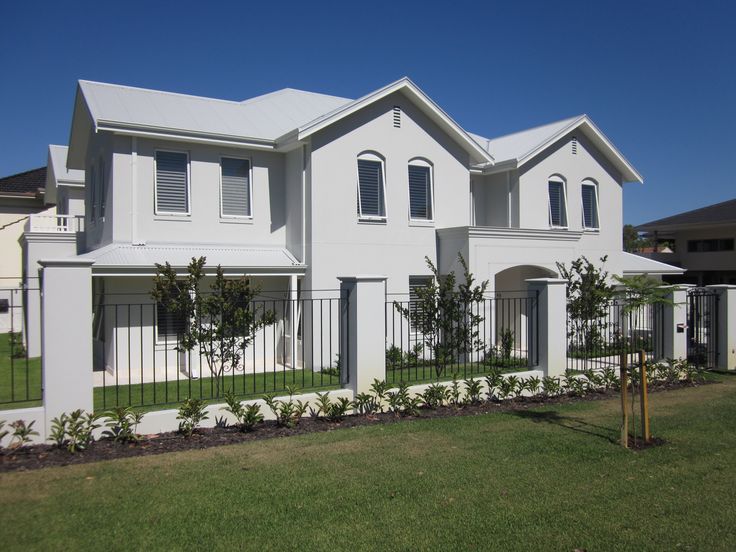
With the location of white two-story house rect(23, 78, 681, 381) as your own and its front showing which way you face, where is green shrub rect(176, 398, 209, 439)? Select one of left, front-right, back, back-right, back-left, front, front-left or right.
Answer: front-right

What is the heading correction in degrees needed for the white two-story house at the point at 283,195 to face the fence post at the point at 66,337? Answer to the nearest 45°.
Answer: approximately 45° to its right

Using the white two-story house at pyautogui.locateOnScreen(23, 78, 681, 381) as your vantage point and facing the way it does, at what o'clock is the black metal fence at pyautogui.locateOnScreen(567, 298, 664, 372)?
The black metal fence is roughly at 11 o'clock from the white two-story house.

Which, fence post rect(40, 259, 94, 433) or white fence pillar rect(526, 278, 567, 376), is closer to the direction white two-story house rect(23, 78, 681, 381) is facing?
the white fence pillar

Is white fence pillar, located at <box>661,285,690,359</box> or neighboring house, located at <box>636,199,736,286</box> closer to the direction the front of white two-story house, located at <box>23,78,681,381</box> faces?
the white fence pillar

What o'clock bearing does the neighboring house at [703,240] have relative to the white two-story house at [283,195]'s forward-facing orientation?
The neighboring house is roughly at 9 o'clock from the white two-story house.

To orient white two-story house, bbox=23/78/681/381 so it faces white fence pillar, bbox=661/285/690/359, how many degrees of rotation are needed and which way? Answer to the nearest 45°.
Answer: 0° — it already faces it

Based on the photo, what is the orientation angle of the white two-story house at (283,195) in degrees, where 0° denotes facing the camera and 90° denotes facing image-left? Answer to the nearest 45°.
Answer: approximately 315°

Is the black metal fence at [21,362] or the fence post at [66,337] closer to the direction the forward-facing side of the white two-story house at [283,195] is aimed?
the fence post

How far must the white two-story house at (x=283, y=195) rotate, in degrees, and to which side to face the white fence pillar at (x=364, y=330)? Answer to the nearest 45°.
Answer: approximately 45° to its right
